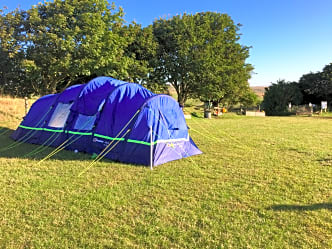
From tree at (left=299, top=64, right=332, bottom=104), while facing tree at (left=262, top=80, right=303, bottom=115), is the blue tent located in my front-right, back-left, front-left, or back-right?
front-left

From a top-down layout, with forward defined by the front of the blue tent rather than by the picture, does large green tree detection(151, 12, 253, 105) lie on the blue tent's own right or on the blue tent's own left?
on the blue tent's own left

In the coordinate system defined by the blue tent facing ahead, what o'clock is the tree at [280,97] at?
The tree is roughly at 9 o'clock from the blue tent.

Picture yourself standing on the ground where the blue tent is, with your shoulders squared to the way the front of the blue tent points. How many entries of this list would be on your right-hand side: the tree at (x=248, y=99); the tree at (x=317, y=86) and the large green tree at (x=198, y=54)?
0

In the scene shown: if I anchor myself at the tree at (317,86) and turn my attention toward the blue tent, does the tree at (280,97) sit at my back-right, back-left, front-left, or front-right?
front-right

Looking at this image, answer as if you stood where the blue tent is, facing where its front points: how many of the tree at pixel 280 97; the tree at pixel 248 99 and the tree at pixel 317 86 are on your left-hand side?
3

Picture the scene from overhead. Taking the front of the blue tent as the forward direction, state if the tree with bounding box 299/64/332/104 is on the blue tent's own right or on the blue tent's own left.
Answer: on the blue tent's own left

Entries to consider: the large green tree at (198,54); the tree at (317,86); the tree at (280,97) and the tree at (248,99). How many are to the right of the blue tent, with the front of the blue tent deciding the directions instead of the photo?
0

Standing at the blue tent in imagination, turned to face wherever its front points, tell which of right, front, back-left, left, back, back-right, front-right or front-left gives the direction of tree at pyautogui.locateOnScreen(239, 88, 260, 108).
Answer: left

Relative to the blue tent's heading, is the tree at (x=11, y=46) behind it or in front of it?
behind

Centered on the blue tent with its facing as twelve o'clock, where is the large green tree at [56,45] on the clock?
The large green tree is roughly at 7 o'clock from the blue tent.

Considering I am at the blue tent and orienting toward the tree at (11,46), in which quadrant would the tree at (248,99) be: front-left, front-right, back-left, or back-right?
front-right

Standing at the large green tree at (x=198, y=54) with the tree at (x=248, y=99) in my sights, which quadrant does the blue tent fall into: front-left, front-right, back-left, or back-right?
back-right
